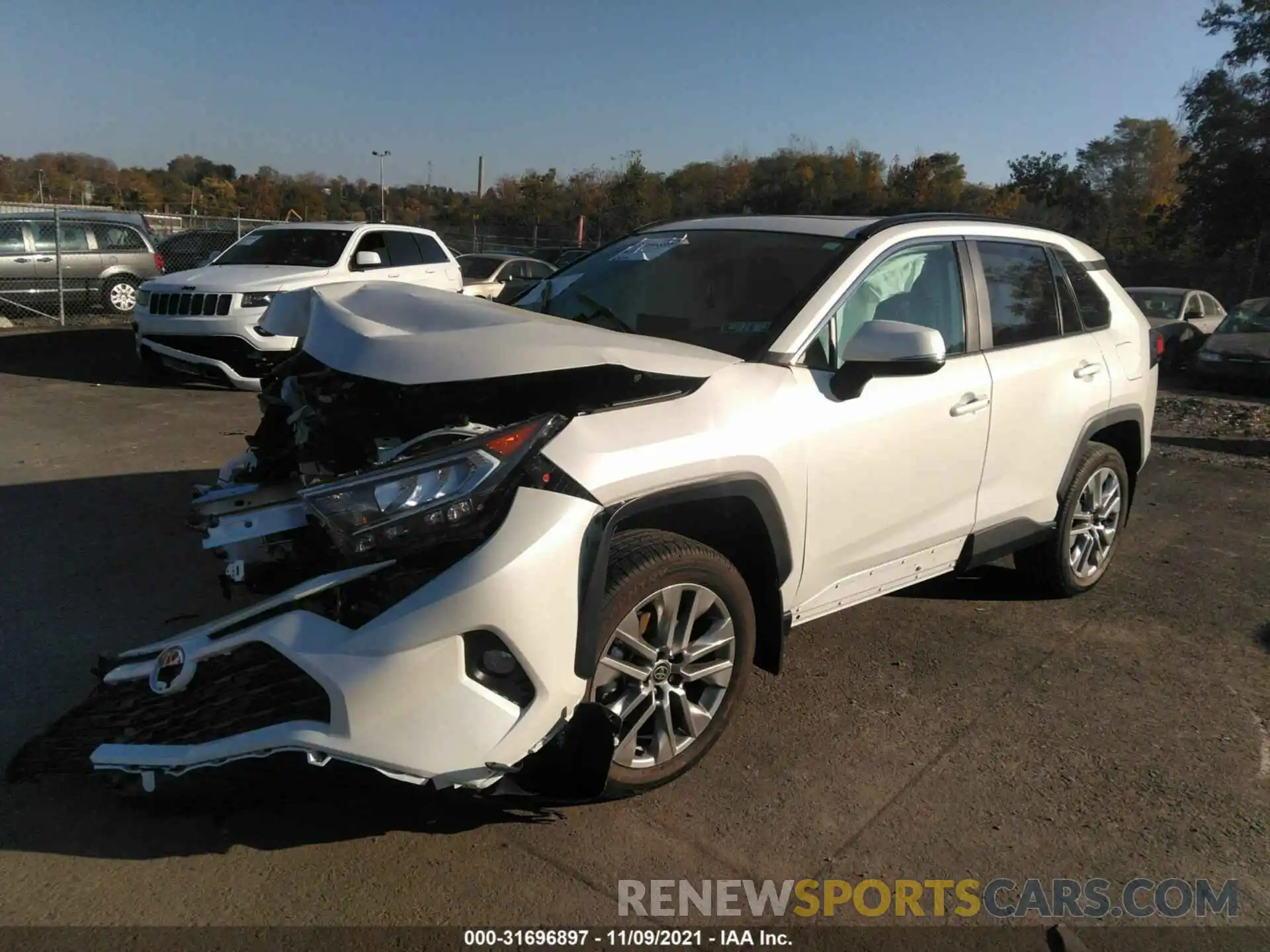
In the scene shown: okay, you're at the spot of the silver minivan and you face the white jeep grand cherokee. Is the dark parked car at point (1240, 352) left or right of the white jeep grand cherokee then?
left

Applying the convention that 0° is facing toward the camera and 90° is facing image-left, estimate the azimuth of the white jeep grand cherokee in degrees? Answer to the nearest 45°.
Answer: approximately 45°

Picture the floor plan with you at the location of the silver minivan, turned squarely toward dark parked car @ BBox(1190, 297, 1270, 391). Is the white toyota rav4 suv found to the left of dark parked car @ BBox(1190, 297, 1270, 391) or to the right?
right

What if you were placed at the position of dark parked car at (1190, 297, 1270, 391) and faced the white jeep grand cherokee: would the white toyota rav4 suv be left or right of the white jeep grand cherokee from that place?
left

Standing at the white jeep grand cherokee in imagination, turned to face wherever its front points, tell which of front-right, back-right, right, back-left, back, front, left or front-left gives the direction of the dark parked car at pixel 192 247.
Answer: back-right

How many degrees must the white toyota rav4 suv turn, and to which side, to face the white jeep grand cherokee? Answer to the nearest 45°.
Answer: approximately 90° to its right

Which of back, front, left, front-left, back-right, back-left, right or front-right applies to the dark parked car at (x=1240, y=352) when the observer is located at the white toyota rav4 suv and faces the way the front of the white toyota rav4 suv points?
back

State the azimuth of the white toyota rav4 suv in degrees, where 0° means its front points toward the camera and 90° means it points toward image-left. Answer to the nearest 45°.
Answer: approximately 45°

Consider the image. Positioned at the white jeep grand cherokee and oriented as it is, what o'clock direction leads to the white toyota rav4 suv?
The white toyota rav4 suv is roughly at 10 o'clock from the white jeep grand cherokee.

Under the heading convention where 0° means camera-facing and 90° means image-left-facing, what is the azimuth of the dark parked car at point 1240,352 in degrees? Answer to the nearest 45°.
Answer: approximately 45°
